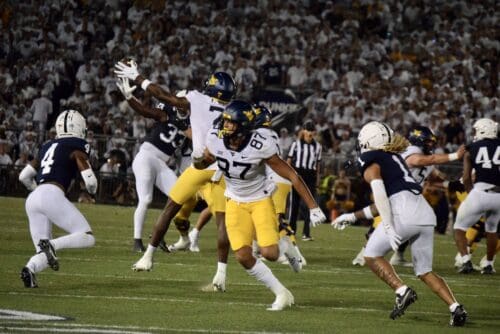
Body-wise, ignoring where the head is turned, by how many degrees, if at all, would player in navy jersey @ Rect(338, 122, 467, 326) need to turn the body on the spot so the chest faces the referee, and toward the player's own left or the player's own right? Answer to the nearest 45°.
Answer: approximately 45° to the player's own right

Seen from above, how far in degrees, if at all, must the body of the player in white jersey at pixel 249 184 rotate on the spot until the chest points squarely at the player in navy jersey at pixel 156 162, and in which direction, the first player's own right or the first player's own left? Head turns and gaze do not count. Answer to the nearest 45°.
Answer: approximately 135° to the first player's own right

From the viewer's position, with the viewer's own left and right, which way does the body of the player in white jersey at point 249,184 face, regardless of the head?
facing the viewer and to the left of the viewer

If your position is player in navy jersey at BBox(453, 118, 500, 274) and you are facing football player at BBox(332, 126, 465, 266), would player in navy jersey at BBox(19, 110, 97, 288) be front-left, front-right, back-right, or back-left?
front-left

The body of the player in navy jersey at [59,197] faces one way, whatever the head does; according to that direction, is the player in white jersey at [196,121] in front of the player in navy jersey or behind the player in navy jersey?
in front

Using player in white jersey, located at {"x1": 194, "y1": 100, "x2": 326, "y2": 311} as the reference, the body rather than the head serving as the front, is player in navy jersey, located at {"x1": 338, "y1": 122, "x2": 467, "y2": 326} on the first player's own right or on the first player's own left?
on the first player's own left

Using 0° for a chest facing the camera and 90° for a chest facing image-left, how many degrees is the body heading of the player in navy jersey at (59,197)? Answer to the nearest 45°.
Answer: approximately 225°

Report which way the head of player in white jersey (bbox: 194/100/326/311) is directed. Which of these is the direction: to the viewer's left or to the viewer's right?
to the viewer's left

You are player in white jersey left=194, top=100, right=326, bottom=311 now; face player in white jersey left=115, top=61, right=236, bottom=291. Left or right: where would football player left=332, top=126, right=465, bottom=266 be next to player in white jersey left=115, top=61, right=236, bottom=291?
right

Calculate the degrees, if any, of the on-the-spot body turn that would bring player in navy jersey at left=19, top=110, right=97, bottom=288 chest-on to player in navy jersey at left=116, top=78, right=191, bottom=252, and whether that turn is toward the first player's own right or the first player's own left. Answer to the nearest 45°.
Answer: approximately 45° to the first player's own left

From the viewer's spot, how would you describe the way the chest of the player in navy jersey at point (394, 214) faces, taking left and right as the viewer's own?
facing away from the viewer and to the left of the viewer

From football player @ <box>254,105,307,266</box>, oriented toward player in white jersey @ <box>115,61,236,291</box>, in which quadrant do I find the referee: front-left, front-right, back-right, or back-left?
back-right

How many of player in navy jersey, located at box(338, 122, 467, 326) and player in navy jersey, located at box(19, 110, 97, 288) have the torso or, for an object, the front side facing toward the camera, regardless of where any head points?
0
